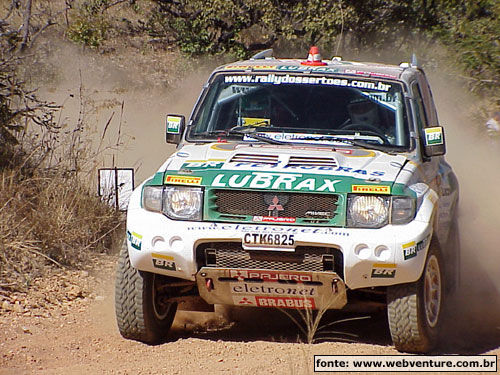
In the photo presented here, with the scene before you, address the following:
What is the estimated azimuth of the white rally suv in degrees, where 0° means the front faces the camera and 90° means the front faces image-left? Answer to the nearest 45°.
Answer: approximately 0°
